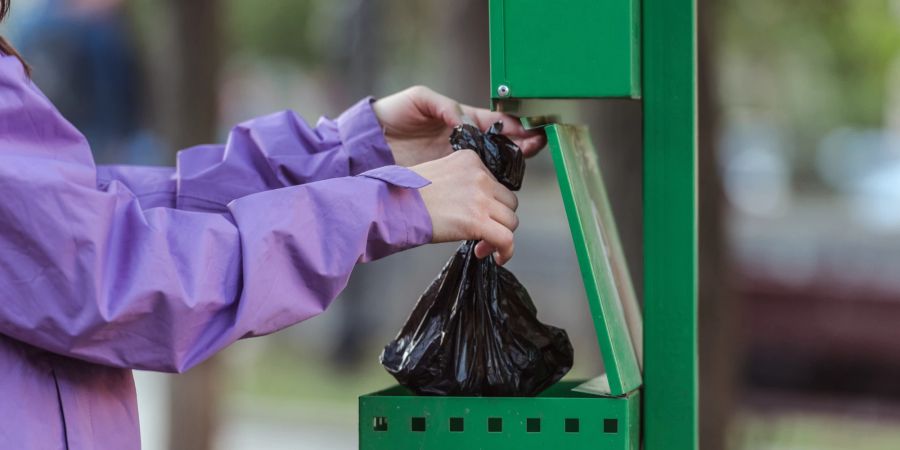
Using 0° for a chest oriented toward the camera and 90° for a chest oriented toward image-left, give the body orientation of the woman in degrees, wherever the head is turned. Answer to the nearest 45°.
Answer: approximately 270°

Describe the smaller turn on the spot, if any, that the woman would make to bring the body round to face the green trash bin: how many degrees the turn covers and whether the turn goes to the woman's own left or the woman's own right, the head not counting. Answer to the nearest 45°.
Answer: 0° — they already face it
